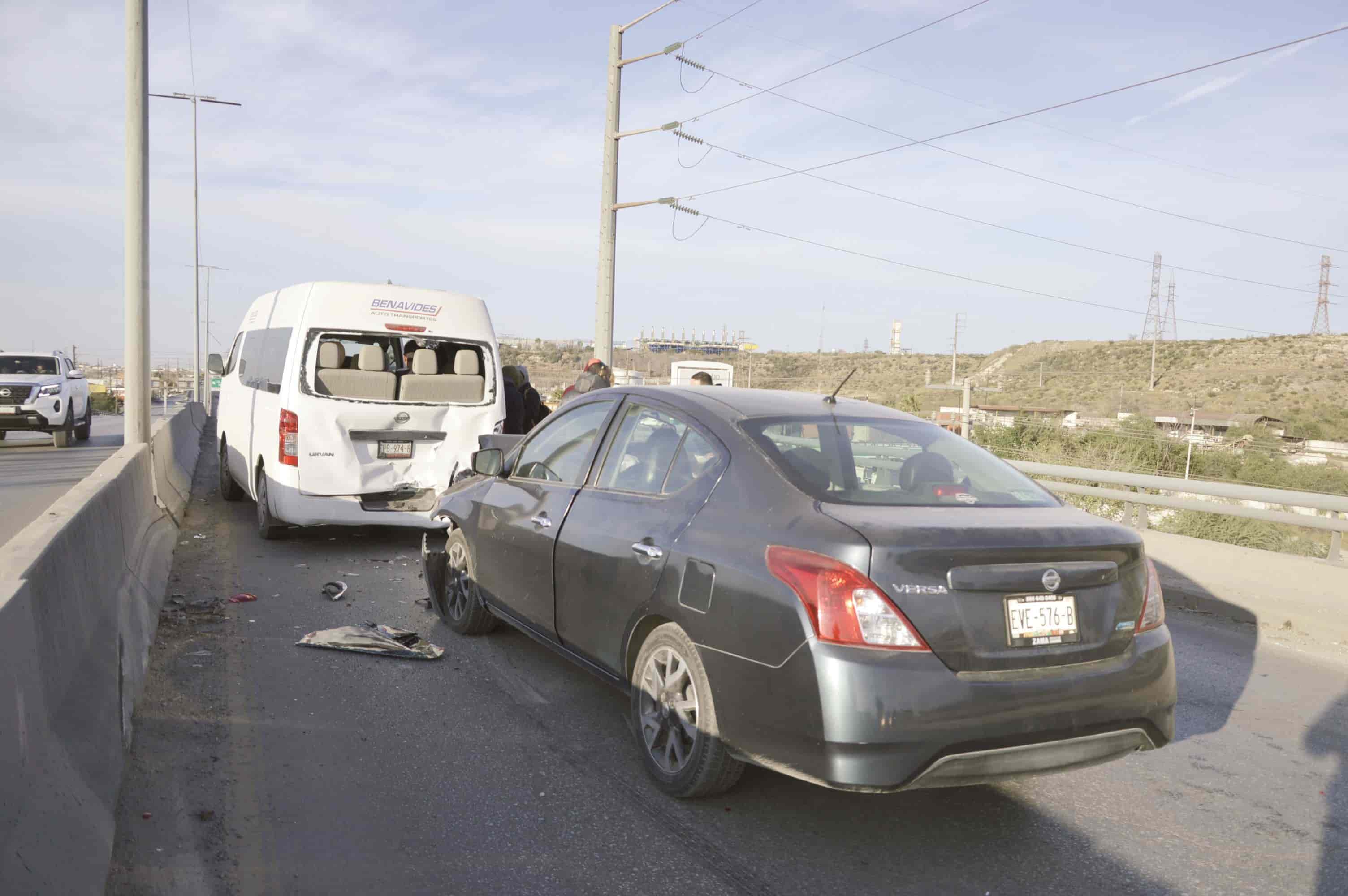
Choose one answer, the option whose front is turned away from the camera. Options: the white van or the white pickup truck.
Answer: the white van

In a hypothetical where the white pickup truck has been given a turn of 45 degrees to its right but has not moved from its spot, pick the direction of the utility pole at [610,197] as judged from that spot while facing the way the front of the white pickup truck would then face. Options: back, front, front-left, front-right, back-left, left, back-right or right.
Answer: back-left

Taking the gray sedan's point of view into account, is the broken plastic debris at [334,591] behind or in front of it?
in front

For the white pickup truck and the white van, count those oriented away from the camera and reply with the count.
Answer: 1

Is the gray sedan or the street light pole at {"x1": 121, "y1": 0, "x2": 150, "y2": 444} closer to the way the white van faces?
the street light pole

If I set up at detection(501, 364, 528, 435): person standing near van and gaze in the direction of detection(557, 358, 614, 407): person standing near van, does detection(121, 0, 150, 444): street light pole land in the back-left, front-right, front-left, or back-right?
back-right

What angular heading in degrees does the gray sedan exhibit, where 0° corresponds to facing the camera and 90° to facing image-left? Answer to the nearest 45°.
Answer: approximately 135°

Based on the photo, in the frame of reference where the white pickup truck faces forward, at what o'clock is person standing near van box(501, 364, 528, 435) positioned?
The person standing near van is roughly at 10 o'clock from the white pickup truck.

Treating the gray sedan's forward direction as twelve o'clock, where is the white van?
The white van is roughly at 12 o'clock from the gray sedan.

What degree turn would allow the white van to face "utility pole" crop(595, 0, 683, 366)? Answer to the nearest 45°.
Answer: approximately 45° to its right

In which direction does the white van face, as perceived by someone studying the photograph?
facing away from the viewer
